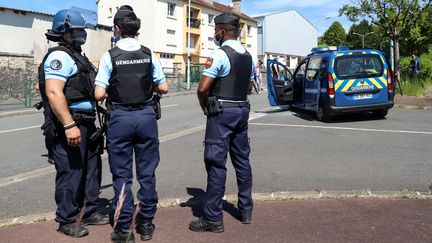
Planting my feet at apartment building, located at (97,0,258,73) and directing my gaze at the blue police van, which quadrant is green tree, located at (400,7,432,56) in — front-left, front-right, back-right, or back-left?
front-left

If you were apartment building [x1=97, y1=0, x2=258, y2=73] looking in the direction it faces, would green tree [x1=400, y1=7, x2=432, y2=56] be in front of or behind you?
in front

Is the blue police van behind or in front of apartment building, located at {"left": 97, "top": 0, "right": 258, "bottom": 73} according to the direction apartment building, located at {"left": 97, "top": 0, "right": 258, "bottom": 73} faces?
in front

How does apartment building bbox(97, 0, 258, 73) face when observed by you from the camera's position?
facing the viewer and to the right of the viewer
